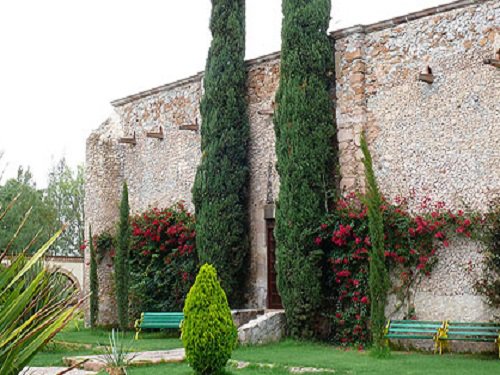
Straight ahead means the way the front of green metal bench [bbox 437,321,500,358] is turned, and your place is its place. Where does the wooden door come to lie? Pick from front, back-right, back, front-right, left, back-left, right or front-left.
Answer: back-right

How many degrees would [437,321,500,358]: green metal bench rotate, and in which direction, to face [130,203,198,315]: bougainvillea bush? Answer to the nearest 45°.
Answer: approximately 135° to its right

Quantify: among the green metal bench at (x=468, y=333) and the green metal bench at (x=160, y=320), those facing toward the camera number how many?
2

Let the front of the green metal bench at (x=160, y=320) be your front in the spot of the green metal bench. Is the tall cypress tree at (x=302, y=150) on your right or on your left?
on your left

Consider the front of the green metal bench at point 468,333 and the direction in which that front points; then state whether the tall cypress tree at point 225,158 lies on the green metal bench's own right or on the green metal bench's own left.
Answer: on the green metal bench's own right

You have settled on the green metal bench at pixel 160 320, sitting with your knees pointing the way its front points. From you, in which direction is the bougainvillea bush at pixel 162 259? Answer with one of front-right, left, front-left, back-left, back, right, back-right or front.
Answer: back

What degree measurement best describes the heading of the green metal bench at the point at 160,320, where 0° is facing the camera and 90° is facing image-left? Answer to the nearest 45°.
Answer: approximately 0°

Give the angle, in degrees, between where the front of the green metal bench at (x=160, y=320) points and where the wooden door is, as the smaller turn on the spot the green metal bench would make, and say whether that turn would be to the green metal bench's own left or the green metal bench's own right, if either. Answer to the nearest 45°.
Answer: approximately 90° to the green metal bench's own left

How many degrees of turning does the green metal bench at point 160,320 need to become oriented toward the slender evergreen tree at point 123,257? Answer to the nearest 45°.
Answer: approximately 135° to its right

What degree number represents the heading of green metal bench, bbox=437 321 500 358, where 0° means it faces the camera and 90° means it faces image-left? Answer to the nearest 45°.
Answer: approximately 0°
